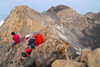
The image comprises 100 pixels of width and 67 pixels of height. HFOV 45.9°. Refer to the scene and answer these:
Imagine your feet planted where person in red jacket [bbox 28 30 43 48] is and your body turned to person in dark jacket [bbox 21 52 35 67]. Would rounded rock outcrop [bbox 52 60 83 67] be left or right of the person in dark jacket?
left

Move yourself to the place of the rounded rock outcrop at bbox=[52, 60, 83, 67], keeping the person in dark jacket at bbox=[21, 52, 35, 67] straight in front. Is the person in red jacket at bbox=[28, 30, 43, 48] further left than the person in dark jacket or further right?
right

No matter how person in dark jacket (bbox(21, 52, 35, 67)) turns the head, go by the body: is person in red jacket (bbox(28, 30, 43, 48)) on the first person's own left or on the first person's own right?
on the first person's own right

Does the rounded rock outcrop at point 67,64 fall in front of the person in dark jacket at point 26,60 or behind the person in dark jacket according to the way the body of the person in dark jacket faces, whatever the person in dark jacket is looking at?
behind
